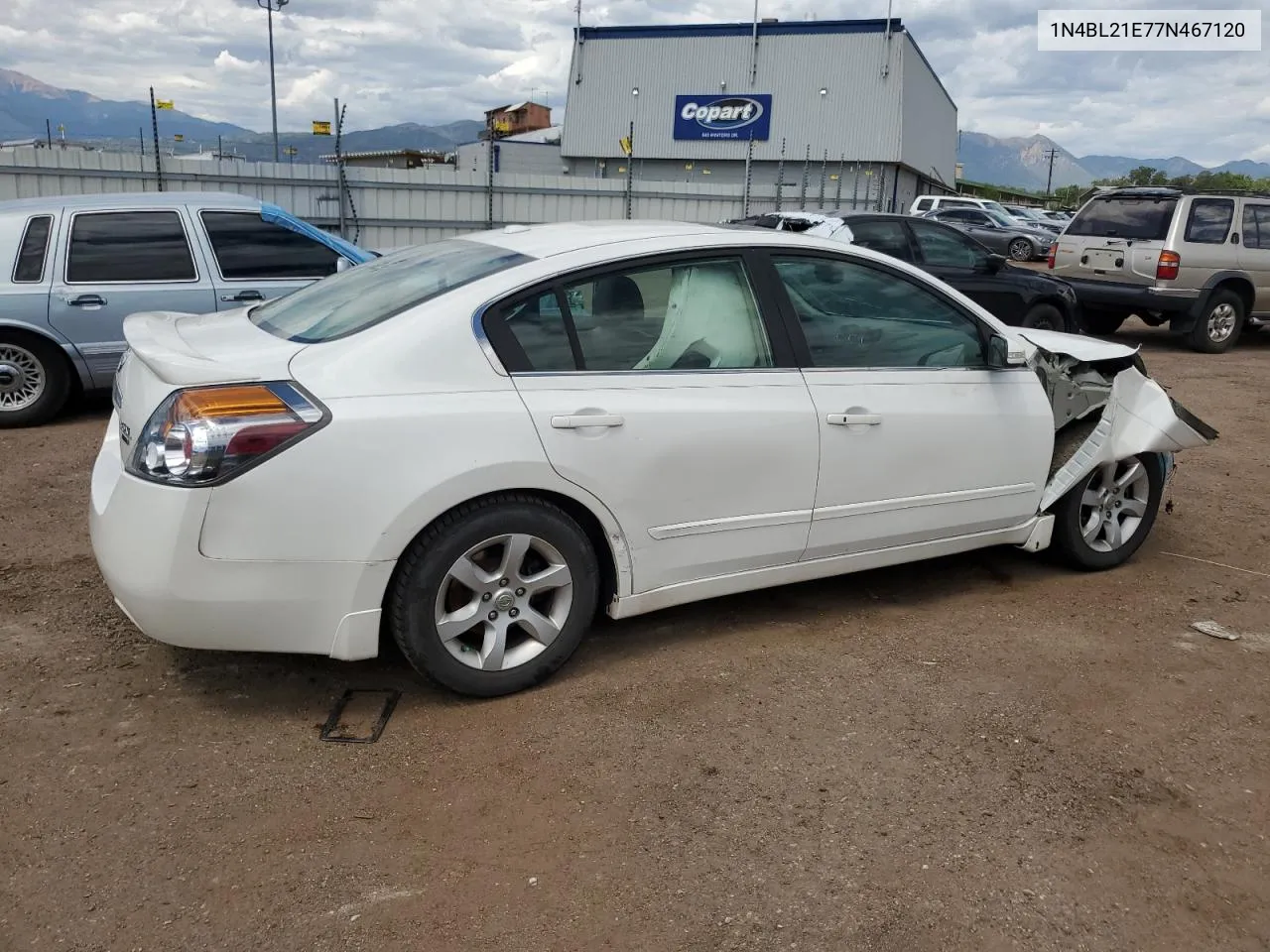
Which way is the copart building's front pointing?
toward the camera

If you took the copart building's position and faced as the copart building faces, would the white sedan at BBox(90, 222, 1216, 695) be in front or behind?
in front

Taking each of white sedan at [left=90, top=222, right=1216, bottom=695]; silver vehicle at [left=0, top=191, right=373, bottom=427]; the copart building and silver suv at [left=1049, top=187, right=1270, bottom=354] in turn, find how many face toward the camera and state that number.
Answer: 1

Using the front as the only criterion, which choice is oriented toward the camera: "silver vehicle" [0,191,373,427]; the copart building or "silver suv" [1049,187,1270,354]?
the copart building

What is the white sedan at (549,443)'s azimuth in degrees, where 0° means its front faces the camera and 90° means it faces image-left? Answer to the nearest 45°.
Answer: approximately 225°

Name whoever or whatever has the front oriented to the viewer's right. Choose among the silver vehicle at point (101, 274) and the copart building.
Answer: the silver vehicle

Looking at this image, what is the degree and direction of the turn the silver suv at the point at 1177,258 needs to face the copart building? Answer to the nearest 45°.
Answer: approximately 90° to its left

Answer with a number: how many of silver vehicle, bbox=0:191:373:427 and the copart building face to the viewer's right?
1

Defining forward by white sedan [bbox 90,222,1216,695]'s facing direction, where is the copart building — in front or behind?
in front

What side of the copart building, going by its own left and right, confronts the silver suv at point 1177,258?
front

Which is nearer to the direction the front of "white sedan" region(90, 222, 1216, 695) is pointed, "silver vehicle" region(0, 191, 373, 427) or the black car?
the black car

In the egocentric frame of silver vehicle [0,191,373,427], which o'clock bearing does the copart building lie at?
The copart building is roughly at 10 o'clock from the silver vehicle.

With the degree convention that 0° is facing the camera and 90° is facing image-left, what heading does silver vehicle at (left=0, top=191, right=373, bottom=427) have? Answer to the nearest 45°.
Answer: approximately 270°

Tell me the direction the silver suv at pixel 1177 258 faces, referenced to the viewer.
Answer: facing away from the viewer and to the right of the viewer

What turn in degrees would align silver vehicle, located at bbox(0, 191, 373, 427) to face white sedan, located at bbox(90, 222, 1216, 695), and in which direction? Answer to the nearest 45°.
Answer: approximately 90° to its right

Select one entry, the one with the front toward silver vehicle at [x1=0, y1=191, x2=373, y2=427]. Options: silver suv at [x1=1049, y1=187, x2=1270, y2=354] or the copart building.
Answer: the copart building

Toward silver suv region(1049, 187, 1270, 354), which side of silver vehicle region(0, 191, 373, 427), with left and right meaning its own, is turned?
front
